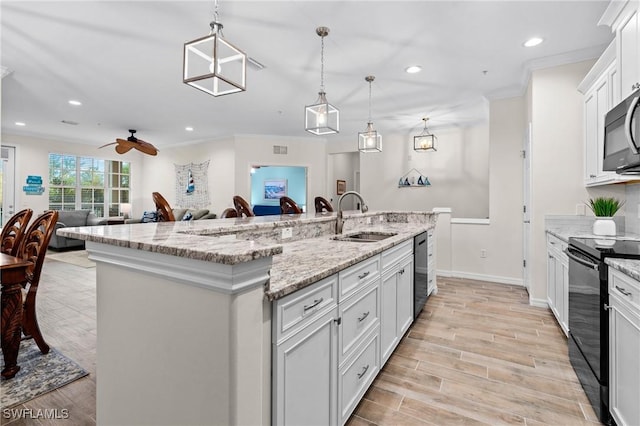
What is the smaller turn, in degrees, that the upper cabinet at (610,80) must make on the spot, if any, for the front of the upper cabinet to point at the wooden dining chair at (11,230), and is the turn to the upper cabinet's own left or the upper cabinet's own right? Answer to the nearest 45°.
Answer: approximately 45° to the upper cabinet's own left

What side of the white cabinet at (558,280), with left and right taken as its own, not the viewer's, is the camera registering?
left

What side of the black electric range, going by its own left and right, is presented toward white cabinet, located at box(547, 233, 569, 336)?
right

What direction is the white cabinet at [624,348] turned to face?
to the viewer's left

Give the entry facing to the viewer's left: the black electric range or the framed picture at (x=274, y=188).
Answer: the black electric range

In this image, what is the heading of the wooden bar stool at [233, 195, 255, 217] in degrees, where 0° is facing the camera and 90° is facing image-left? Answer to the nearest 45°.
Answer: approximately 315°

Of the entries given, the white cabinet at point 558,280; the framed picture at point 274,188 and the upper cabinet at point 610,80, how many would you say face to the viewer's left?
2

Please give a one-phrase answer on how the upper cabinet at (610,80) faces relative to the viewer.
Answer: facing to the left of the viewer
